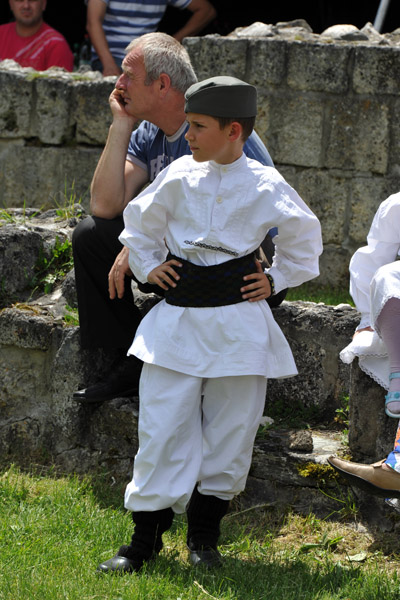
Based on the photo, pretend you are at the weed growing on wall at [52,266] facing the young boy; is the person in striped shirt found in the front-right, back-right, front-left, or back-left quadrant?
back-left

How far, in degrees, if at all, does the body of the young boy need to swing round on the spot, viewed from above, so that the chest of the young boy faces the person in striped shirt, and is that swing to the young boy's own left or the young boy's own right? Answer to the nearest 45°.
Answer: approximately 180°

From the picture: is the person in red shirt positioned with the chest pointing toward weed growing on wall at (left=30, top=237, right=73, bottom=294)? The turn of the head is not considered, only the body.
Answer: yes

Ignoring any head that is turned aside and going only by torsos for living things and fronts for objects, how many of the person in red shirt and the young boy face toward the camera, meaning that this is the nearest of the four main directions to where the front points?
2

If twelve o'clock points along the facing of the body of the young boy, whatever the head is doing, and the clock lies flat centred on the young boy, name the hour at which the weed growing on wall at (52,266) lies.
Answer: The weed growing on wall is roughly at 5 o'clock from the young boy.

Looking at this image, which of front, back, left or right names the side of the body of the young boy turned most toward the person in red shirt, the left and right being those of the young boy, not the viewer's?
back

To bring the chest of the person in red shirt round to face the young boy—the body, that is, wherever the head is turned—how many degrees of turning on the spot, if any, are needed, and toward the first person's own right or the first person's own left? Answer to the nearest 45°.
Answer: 0° — they already face them

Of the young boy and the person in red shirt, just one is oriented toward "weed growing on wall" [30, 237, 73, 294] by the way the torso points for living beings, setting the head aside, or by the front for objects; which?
the person in red shirt

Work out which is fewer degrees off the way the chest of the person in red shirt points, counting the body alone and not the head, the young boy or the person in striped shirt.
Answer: the young boy

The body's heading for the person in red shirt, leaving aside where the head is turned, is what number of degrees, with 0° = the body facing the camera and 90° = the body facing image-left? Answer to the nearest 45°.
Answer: approximately 0°
